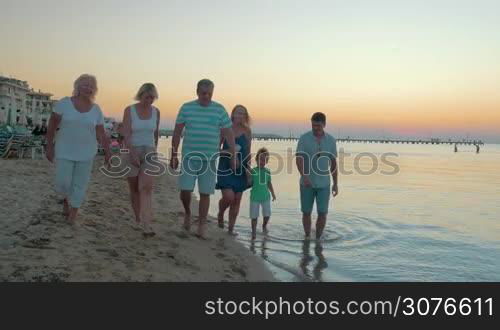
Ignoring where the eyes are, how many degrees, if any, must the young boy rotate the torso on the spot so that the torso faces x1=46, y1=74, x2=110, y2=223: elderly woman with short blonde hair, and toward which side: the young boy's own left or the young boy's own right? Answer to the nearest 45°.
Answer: approximately 45° to the young boy's own right

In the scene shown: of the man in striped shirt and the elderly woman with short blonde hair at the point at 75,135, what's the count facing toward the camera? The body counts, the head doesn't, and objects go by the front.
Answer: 2

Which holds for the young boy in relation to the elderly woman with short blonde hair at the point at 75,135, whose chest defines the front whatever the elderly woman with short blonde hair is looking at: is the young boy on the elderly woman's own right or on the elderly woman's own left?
on the elderly woman's own left

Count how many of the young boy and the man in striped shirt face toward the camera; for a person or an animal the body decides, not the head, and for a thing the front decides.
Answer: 2

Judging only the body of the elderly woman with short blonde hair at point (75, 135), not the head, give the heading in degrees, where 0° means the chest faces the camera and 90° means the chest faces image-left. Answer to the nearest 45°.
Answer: approximately 0°

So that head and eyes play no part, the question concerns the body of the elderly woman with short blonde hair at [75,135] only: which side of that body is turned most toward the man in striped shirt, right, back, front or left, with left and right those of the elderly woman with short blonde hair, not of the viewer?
left

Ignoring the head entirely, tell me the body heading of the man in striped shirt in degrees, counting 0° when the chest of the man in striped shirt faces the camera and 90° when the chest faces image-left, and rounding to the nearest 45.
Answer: approximately 0°
